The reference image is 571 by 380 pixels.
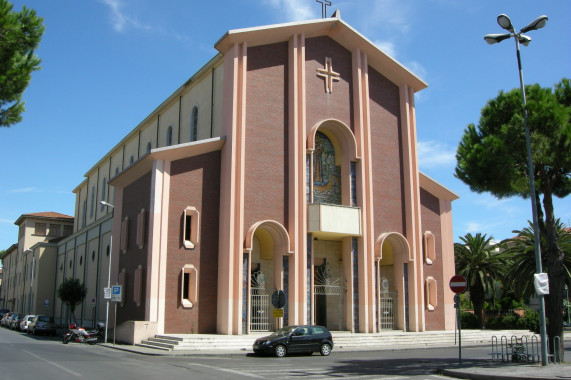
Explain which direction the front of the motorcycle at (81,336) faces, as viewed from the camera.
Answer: facing to the left of the viewer

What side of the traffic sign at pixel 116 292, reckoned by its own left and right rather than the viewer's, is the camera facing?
front

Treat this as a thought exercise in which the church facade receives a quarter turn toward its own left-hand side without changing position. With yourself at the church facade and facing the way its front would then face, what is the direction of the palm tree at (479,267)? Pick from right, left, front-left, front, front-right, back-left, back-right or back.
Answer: front

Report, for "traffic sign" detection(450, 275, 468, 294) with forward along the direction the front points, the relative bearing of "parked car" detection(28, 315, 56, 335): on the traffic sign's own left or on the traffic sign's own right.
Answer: on the traffic sign's own right

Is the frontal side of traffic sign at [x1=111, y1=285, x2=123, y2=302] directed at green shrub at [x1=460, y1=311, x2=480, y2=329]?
no

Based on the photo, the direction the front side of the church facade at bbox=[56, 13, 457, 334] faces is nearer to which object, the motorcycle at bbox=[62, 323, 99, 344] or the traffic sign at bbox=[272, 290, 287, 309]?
the traffic sign

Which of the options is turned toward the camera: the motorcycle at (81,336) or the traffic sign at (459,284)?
the traffic sign

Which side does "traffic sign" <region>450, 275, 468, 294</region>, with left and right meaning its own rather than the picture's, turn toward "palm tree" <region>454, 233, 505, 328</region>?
back

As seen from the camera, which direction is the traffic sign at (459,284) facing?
toward the camera

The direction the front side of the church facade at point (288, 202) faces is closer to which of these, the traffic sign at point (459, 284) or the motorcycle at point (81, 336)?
the traffic sign

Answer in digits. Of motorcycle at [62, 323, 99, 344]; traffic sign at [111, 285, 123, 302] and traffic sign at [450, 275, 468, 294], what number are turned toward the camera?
2

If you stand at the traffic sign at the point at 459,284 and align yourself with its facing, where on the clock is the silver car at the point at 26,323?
The silver car is roughly at 4 o'clock from the traffic sign.

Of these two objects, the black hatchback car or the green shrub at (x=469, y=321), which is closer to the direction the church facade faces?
the black hatchback car

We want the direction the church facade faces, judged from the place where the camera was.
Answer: facing the viewer and to the right of the viewer
